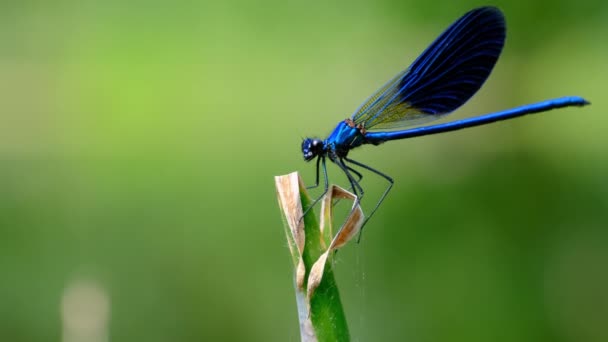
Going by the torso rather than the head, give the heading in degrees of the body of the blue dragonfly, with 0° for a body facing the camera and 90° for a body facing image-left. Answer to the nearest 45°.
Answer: approximately 90°
